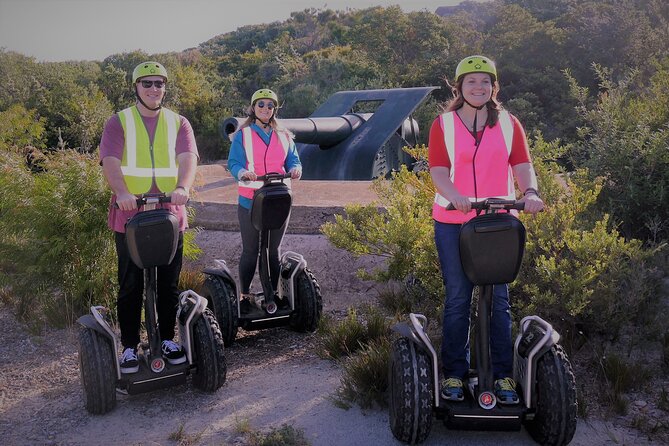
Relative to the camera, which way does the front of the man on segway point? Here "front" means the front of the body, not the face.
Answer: toward the camera

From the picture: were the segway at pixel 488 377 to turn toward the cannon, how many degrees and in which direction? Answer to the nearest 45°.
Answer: approximately 180°

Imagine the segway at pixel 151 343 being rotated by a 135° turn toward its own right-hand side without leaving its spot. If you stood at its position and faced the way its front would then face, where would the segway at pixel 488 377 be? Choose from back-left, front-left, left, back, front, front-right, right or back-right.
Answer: back

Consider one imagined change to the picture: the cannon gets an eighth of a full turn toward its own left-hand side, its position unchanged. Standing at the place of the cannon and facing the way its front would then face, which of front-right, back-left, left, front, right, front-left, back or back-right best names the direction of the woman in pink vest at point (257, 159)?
front

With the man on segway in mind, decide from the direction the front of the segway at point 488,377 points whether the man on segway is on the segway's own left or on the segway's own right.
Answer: on the segway's own right

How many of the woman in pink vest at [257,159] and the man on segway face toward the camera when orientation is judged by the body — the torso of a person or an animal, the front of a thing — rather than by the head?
2

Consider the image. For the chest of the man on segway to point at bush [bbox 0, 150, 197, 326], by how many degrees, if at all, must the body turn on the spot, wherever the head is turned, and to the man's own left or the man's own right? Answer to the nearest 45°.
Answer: approximately 135° to the man's own right

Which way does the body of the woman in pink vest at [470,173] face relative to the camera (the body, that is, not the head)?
toward the camera

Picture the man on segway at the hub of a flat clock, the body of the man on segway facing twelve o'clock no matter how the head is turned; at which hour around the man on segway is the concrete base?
The concrete base is roughly at 7 o'clock from the man on segway.
